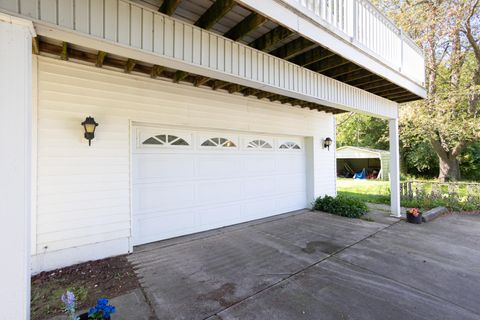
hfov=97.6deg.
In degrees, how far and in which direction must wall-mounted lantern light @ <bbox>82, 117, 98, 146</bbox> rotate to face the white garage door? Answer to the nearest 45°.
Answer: approximately 90° to its left

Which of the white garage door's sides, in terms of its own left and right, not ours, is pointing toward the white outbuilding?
left

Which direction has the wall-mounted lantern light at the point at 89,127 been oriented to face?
toward the camera

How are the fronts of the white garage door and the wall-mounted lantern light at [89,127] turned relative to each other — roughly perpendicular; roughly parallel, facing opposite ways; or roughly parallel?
roughly parallel

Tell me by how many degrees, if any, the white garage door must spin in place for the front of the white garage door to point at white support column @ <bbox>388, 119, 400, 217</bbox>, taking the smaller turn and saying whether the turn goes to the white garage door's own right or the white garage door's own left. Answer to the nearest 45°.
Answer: approximately 45° to the white garage door's own left

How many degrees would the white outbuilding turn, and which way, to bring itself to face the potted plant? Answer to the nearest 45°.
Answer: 0° — it already faces it

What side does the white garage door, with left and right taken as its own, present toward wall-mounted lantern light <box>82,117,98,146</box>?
right

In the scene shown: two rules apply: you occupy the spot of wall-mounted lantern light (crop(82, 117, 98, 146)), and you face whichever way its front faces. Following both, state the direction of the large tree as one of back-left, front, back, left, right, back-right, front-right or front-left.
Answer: left

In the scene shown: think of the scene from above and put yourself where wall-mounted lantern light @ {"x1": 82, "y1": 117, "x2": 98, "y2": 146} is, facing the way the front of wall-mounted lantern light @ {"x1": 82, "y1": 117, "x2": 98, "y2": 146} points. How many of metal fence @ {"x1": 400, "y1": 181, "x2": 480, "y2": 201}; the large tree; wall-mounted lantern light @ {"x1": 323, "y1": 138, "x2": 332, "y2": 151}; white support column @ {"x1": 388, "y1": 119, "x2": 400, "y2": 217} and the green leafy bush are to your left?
5

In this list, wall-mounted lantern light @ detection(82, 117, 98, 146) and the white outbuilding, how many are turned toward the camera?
2

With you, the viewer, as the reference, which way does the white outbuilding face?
facing the viewer

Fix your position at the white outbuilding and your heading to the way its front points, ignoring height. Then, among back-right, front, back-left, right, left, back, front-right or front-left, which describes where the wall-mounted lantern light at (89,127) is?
front

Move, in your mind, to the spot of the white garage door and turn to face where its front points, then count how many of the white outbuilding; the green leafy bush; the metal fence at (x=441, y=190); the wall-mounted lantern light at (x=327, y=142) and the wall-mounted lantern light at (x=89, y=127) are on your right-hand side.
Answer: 1

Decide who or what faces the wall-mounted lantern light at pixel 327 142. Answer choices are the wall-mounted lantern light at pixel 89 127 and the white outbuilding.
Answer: the white outbuilding

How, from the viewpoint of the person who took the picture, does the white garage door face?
facing the viewer and to the right of the viewer

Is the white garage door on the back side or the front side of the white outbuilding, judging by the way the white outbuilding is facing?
on the front side
